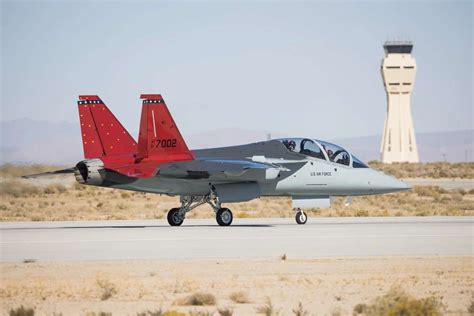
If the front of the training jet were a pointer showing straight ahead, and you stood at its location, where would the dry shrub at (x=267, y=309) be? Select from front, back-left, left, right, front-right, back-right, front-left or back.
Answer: back-right

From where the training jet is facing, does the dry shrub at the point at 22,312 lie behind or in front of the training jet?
behind

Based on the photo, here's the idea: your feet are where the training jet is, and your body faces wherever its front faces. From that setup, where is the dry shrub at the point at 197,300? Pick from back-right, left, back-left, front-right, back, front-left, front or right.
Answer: back-right

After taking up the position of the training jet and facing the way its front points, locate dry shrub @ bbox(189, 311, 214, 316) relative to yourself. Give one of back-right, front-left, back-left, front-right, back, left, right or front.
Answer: back-right

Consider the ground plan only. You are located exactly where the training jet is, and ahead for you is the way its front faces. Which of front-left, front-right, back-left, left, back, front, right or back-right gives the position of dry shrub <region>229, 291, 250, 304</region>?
back-right

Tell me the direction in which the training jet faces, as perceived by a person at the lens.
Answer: facing away from the viewer and to the right of the viewer

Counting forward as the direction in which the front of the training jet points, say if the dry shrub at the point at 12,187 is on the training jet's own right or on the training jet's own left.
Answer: on the training jet's own left

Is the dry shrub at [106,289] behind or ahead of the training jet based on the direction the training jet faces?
behind
